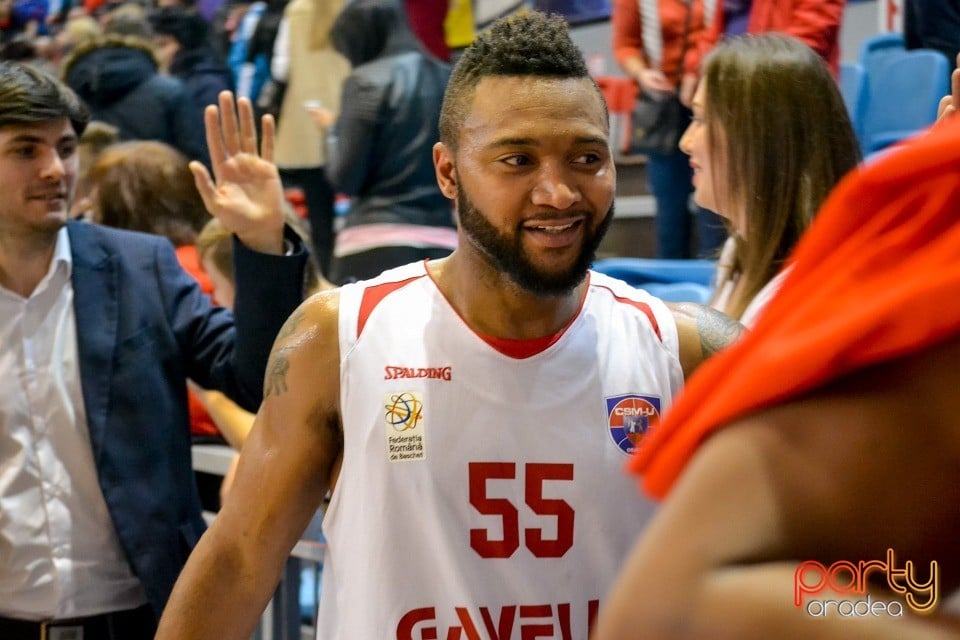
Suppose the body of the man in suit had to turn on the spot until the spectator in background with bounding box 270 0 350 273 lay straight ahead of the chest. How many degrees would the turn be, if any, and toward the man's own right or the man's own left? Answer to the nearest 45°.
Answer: approximately 180°

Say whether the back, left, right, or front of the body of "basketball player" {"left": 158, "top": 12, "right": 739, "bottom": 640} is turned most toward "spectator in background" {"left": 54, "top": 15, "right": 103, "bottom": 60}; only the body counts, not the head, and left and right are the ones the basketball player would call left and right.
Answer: back

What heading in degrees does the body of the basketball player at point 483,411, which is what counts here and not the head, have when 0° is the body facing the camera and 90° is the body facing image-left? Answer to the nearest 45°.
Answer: approximately 0°

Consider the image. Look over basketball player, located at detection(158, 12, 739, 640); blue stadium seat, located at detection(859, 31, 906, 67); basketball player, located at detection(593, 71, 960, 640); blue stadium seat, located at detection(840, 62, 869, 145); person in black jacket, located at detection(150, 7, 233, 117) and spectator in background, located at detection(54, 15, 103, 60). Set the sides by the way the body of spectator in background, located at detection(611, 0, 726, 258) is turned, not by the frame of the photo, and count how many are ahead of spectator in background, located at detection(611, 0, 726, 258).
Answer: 2

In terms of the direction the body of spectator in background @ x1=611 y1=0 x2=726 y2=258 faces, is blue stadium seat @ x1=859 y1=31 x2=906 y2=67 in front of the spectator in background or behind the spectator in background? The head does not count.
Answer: behind

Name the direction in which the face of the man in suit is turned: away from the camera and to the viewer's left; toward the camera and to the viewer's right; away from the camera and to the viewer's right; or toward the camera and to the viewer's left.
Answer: toward the camera and to the viewer's right

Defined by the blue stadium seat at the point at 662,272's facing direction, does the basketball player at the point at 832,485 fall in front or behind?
in front

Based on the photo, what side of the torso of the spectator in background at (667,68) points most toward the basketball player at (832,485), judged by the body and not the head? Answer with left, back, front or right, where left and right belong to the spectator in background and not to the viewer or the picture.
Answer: front

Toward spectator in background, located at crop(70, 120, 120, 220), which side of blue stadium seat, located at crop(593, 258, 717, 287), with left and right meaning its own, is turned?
right

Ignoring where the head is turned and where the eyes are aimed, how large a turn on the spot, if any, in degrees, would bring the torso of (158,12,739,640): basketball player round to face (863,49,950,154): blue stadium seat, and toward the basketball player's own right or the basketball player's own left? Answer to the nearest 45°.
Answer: approximately 135° to the basketball player's own left

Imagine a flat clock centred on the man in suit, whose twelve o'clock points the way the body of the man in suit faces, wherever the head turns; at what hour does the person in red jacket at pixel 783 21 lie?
The person in red jacket is roughly at 8 o'clock from the man in suit.

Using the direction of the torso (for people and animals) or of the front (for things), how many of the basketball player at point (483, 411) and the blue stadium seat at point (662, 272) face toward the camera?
2
